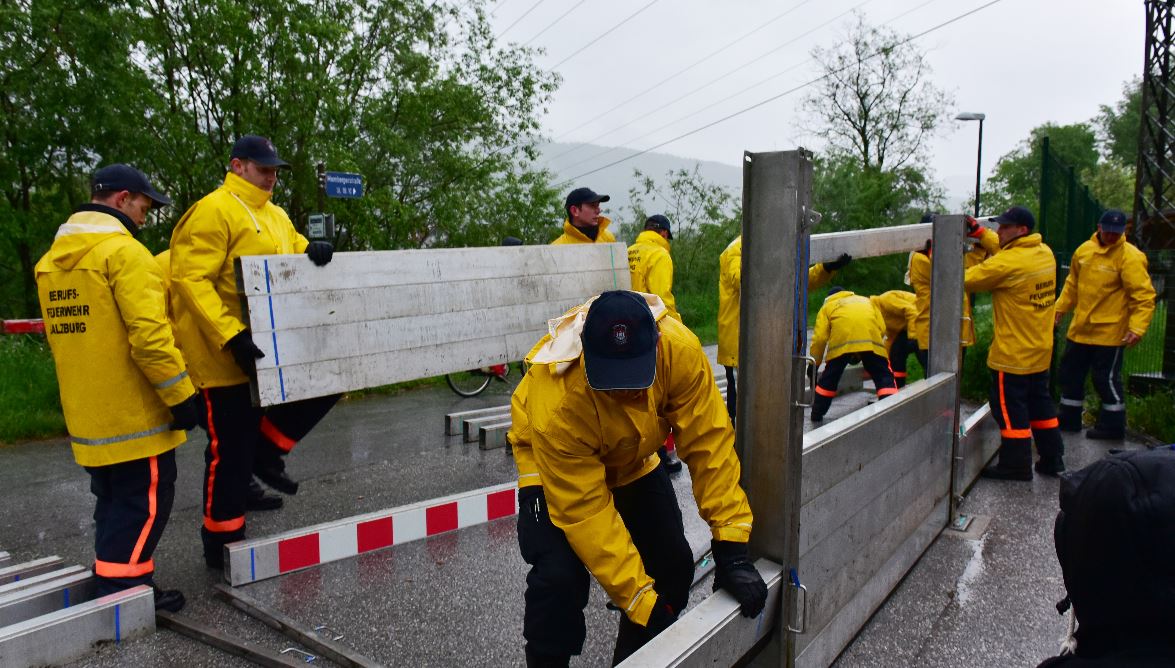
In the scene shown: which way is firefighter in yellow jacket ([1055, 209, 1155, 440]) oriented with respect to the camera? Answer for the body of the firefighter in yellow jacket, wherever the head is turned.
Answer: toward the camera

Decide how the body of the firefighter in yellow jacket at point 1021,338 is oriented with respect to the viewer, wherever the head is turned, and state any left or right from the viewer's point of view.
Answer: facing away from the viewer and to the left of the viewer

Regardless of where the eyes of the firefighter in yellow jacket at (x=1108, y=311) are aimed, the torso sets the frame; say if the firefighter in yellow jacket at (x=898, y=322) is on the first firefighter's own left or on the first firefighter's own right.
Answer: on the first firefighter's own right

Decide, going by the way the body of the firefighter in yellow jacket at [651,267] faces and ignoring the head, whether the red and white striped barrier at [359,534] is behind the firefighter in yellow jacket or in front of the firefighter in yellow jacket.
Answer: behind

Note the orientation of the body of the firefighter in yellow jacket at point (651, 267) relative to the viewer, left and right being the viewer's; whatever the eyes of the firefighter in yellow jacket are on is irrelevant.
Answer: facing away from the viewer and to the right of the viewer

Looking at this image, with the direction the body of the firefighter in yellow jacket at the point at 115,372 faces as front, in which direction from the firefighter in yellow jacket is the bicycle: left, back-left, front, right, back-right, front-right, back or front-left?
front

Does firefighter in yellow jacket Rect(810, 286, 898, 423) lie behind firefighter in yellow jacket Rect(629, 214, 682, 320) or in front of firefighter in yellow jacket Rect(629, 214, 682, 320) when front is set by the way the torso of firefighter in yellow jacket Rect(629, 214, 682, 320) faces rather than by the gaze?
in front

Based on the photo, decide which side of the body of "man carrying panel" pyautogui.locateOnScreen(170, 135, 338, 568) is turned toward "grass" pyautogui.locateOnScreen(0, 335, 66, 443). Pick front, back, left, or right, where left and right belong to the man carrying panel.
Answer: back

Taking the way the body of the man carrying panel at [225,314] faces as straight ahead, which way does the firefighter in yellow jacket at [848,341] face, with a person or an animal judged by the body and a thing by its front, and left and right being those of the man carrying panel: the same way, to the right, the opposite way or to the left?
to the left

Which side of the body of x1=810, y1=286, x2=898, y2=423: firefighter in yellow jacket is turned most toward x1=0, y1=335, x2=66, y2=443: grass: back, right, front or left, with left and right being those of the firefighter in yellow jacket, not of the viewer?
left

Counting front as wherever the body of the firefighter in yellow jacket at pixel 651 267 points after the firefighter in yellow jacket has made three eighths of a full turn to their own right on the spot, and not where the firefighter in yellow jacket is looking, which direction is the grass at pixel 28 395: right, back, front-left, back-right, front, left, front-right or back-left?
right

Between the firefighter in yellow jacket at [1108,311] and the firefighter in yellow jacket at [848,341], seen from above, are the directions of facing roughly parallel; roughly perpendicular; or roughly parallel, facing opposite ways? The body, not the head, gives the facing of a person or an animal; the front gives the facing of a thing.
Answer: roughly parallel, facing opposite ways
